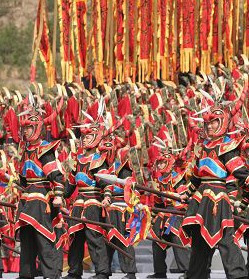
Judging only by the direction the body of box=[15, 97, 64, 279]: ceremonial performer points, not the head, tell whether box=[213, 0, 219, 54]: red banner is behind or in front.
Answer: behind

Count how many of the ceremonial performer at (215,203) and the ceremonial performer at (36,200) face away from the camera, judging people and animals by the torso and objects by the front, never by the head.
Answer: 0

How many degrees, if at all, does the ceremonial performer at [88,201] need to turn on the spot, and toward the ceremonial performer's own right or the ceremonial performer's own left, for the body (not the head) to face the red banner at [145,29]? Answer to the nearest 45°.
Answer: approximately 135° to the ceremonial performer's own right

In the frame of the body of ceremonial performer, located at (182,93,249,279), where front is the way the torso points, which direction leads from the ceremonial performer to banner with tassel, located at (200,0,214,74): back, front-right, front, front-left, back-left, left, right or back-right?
back-right

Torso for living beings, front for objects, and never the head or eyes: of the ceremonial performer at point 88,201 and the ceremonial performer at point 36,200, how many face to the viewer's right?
0

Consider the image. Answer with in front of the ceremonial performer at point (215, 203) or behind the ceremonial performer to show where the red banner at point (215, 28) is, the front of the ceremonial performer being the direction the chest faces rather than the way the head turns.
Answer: behind

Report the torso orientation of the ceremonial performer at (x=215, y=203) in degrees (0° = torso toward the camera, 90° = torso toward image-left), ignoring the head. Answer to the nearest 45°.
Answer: approximately 45°

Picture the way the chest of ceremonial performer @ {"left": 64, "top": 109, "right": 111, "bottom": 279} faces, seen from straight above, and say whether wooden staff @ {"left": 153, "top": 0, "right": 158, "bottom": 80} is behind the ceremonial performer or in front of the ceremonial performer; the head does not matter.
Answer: behind
